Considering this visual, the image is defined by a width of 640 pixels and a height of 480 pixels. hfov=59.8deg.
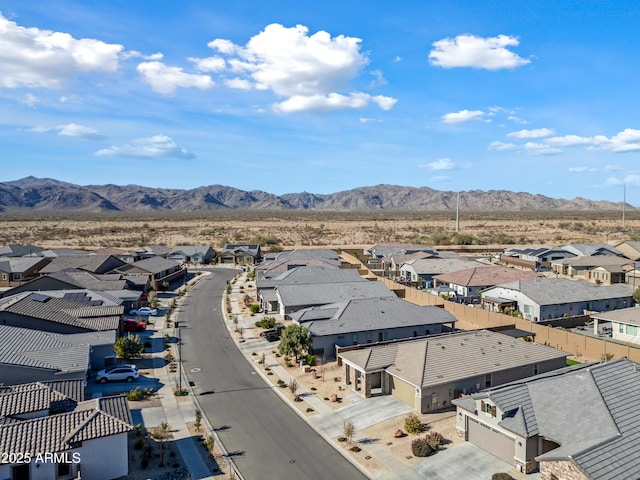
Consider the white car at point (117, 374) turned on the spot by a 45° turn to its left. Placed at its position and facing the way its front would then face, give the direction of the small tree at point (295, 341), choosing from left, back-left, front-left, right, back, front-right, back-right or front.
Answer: back-left

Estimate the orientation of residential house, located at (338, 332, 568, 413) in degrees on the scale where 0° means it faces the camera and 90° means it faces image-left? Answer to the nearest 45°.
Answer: approximately 45°

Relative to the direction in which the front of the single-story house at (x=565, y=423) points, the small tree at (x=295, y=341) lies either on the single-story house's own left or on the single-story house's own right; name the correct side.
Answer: on the single-story house's own right

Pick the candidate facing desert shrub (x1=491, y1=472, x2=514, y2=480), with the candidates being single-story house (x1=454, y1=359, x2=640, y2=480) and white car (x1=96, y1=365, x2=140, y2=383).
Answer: the single-story house

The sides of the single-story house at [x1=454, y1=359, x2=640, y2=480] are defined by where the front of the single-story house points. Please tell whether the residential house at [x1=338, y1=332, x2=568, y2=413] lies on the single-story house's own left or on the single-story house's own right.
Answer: on the single-story house's own right

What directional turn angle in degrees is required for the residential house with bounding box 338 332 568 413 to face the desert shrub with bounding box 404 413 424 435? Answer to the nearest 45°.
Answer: approximately 45° to its left

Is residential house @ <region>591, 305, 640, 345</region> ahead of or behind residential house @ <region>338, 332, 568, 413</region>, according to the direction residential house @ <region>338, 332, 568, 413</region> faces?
behind

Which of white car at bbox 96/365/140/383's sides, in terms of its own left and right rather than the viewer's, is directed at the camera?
left

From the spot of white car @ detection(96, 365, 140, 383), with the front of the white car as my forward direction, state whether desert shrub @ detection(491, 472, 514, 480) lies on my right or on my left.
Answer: on my left

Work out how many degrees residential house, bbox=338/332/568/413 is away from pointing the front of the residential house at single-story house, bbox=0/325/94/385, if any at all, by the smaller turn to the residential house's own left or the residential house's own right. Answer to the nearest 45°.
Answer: approximately 45° to the residential house's own right

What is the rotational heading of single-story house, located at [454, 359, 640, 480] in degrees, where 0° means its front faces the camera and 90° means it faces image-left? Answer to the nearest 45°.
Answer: approximately 45°

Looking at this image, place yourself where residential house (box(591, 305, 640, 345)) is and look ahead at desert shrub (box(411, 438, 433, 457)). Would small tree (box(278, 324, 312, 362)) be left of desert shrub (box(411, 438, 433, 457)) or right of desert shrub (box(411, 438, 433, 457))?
right
